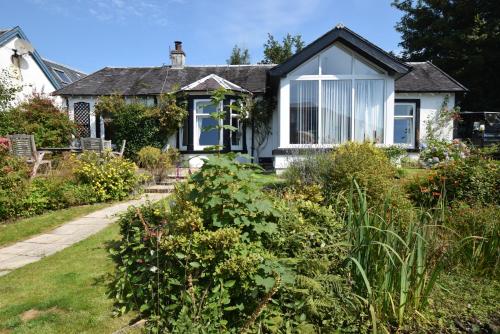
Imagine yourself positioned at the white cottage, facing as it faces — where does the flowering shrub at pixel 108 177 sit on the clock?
The flowering shrub is roughly at 2 o'clock from the white cottage.

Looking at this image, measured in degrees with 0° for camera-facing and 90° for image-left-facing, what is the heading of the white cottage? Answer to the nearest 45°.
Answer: approximately 0°

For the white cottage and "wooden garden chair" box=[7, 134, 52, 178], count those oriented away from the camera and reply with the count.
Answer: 0

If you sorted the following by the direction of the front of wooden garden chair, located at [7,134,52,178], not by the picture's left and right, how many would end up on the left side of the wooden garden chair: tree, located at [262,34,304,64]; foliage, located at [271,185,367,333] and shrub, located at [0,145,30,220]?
1

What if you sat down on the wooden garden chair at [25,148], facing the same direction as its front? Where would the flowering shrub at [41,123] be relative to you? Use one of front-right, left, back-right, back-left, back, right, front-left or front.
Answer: back-left

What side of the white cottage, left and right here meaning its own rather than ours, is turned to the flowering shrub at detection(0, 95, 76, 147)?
right

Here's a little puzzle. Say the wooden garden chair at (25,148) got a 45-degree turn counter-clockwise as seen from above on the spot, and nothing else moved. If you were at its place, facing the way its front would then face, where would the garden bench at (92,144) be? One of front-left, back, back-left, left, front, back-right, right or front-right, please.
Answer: front

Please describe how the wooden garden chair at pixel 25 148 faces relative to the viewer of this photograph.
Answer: facing the viewer and to the right of the viewer

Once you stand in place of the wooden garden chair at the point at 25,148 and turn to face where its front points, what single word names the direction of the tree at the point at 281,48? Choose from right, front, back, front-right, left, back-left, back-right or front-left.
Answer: left

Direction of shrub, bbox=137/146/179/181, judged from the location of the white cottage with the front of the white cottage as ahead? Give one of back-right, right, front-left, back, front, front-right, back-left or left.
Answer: right

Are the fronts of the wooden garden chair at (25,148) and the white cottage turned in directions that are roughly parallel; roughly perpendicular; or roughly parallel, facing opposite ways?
roughly perpendicular
